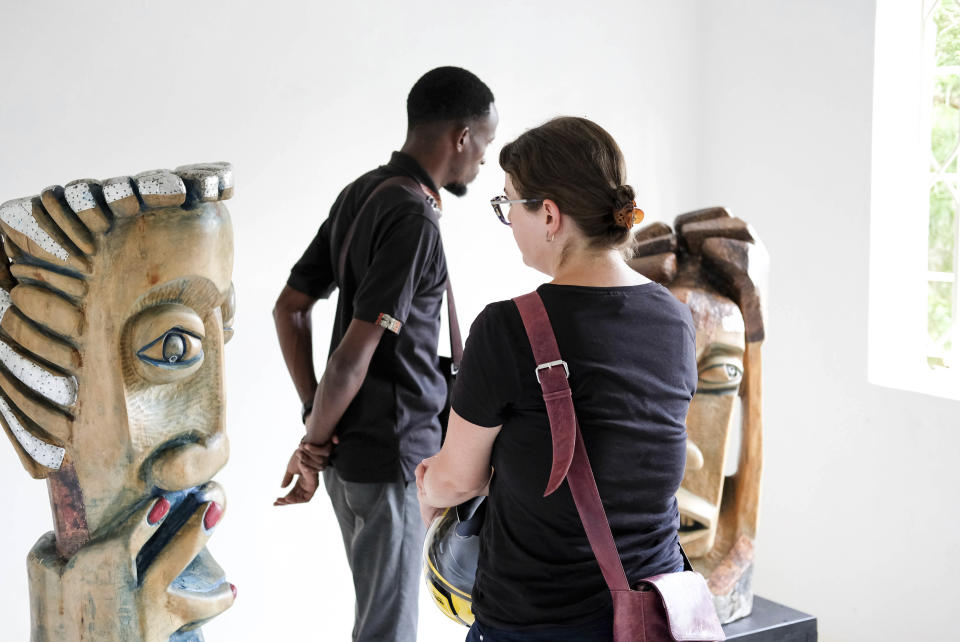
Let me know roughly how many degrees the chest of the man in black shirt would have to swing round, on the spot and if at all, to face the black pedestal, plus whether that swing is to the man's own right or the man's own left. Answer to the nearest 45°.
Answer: approximately 45° to the man's own right

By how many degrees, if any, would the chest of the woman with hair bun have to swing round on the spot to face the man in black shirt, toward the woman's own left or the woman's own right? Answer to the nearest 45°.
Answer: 0° — they already face them

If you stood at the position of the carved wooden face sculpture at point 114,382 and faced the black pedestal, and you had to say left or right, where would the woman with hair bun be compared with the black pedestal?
right

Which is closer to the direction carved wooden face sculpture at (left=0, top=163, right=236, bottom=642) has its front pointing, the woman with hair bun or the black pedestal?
the woman with hair bun

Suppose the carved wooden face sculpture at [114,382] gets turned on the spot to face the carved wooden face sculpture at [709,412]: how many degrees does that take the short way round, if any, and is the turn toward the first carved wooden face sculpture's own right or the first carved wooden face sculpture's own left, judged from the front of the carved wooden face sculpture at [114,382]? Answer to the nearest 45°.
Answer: approximately 45° to the first carved wooden face sculpture's own left

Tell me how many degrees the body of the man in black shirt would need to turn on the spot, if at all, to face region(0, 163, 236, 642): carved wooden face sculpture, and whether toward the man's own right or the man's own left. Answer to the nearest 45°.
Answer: approximately 180°

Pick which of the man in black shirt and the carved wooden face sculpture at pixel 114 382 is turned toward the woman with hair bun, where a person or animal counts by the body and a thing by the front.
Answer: the carved wooden face sculpture

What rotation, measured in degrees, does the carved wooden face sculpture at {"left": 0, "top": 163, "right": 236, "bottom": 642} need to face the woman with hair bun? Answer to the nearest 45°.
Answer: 0° — it already faces them

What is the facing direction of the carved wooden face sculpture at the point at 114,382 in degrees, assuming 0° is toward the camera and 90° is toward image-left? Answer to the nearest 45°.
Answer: approximately 315°

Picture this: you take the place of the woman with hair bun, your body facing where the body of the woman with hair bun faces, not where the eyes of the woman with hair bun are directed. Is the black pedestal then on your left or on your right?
on your right

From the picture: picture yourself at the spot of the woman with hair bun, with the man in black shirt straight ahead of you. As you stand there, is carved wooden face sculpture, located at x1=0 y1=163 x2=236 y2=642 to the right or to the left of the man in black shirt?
left
